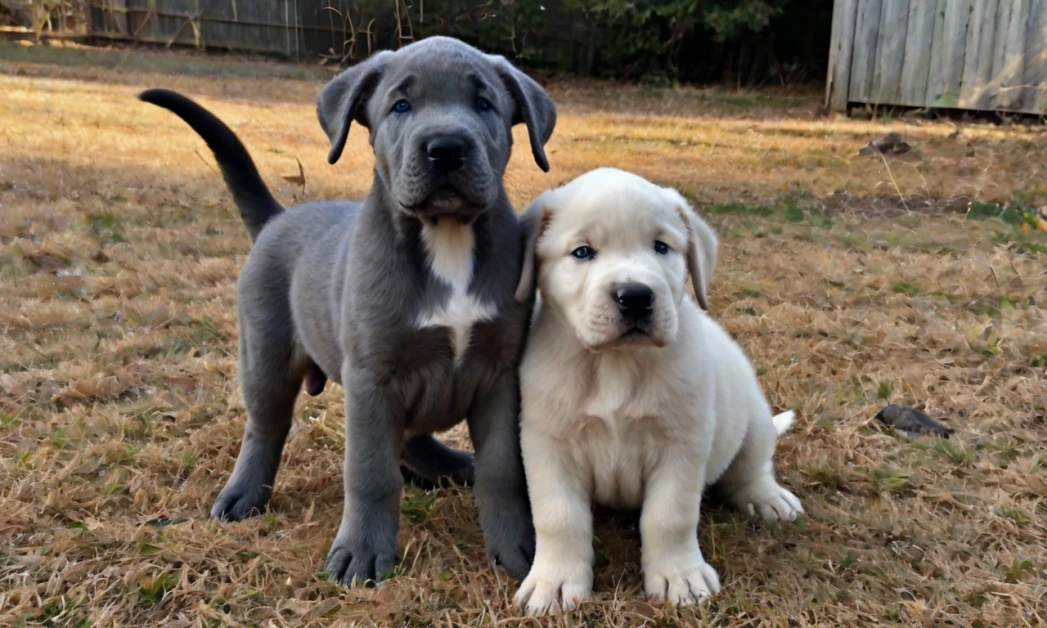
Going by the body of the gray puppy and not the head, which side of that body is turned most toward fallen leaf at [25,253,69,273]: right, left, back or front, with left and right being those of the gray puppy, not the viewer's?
back

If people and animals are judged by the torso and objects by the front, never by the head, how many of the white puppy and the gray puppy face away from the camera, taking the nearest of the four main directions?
0

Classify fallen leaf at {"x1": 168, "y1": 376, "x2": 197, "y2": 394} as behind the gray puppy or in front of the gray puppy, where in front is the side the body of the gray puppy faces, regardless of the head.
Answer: behind

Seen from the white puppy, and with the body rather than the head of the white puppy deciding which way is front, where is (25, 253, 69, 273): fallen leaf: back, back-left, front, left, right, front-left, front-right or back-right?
right

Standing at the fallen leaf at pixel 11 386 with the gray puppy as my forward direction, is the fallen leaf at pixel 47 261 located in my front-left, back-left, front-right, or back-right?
back-left

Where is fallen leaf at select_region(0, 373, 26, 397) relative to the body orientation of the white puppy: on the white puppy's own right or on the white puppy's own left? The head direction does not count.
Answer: on the white puppy's own right

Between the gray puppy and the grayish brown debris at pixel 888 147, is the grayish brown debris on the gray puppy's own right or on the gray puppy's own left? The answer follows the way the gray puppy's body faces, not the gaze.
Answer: on the gray puppy's own left

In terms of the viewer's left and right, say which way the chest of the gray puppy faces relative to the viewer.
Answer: facing the viewer and to the right of the viewer

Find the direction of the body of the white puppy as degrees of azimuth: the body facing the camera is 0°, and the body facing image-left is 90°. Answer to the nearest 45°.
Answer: approximately 45°

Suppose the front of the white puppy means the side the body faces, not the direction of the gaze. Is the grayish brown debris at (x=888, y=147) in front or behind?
behind

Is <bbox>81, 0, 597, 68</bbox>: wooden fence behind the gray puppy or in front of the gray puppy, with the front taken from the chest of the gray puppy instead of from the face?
behind
